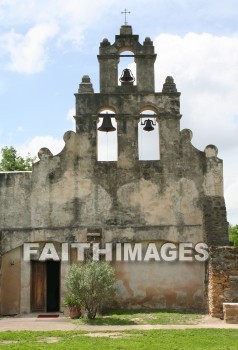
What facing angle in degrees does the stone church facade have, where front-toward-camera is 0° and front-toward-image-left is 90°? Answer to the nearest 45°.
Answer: approximately 0°

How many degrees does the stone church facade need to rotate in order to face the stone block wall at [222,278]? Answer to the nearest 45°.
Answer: approximately 45° to its left

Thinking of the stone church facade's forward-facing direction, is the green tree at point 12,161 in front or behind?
behind
